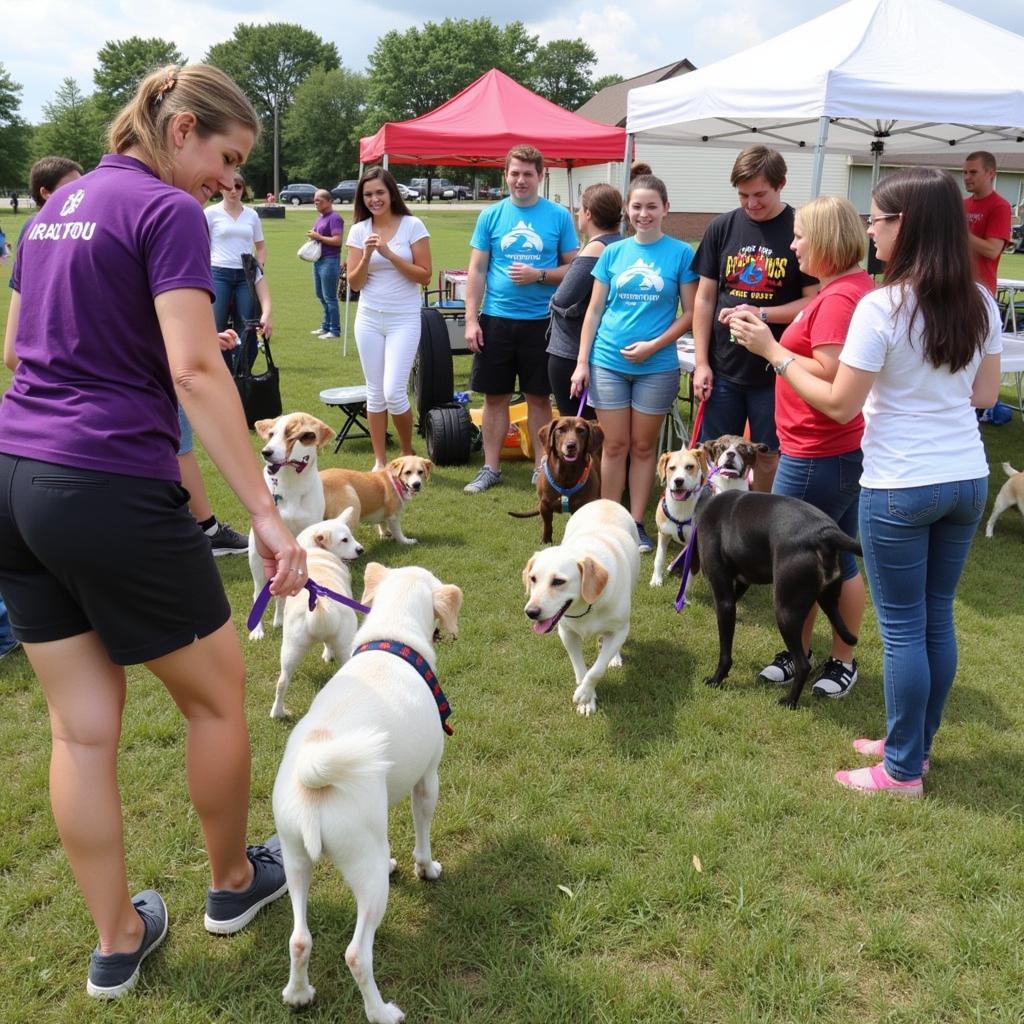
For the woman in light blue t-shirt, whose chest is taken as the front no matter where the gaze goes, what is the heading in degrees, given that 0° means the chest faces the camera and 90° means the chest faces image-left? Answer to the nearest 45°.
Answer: approximately 0°

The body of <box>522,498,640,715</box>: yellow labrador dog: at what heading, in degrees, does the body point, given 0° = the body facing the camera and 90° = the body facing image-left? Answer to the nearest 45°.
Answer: approximately 45°

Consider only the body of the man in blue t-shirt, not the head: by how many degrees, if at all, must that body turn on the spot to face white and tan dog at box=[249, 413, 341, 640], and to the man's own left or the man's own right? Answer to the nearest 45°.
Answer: approximately 45° to the man's own right

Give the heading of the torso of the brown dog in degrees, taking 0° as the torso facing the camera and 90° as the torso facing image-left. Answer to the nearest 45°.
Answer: approximately 0°

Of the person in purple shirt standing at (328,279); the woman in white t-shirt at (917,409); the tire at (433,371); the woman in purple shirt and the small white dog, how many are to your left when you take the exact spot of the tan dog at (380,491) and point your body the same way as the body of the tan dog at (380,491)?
2

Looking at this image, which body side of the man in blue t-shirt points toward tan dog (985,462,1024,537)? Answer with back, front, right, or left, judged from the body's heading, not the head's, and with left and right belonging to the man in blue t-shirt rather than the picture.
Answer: left

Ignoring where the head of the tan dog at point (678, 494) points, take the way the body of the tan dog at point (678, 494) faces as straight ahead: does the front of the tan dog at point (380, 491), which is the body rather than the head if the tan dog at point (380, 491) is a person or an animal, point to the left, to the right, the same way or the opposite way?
to the left

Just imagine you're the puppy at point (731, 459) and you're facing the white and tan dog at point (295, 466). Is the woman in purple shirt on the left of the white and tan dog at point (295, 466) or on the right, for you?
left

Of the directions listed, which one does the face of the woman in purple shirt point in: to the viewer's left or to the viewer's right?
to the viewer's right
